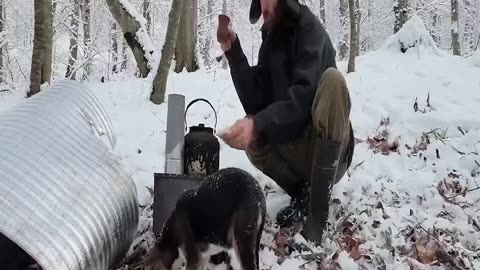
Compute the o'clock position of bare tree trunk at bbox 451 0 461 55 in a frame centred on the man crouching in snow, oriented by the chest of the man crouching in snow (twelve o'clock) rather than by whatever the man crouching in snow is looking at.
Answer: The bare tree trunk is roughly at 5 o'clock from the man crouching in snow.

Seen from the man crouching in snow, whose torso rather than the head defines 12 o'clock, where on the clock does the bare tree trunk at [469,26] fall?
The bare tree trunk is roughly at 5 o'clock from the man crouching in snow.

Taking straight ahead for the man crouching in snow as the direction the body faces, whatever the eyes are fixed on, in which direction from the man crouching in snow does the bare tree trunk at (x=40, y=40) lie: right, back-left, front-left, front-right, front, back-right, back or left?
right

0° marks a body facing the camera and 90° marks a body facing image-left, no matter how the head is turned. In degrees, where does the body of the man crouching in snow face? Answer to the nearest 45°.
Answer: approximately 45°

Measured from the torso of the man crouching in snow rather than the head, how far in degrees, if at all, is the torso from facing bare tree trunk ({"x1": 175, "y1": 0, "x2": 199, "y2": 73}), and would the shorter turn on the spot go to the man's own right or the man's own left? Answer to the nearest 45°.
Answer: approximately 135° to the man's own right

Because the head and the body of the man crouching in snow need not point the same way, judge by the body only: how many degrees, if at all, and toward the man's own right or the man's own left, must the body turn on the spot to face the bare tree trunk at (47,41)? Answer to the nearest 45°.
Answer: approximately 90° to the man's own right

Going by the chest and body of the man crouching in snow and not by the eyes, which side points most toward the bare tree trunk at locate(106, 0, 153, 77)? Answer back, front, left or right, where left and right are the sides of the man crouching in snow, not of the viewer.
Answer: right
